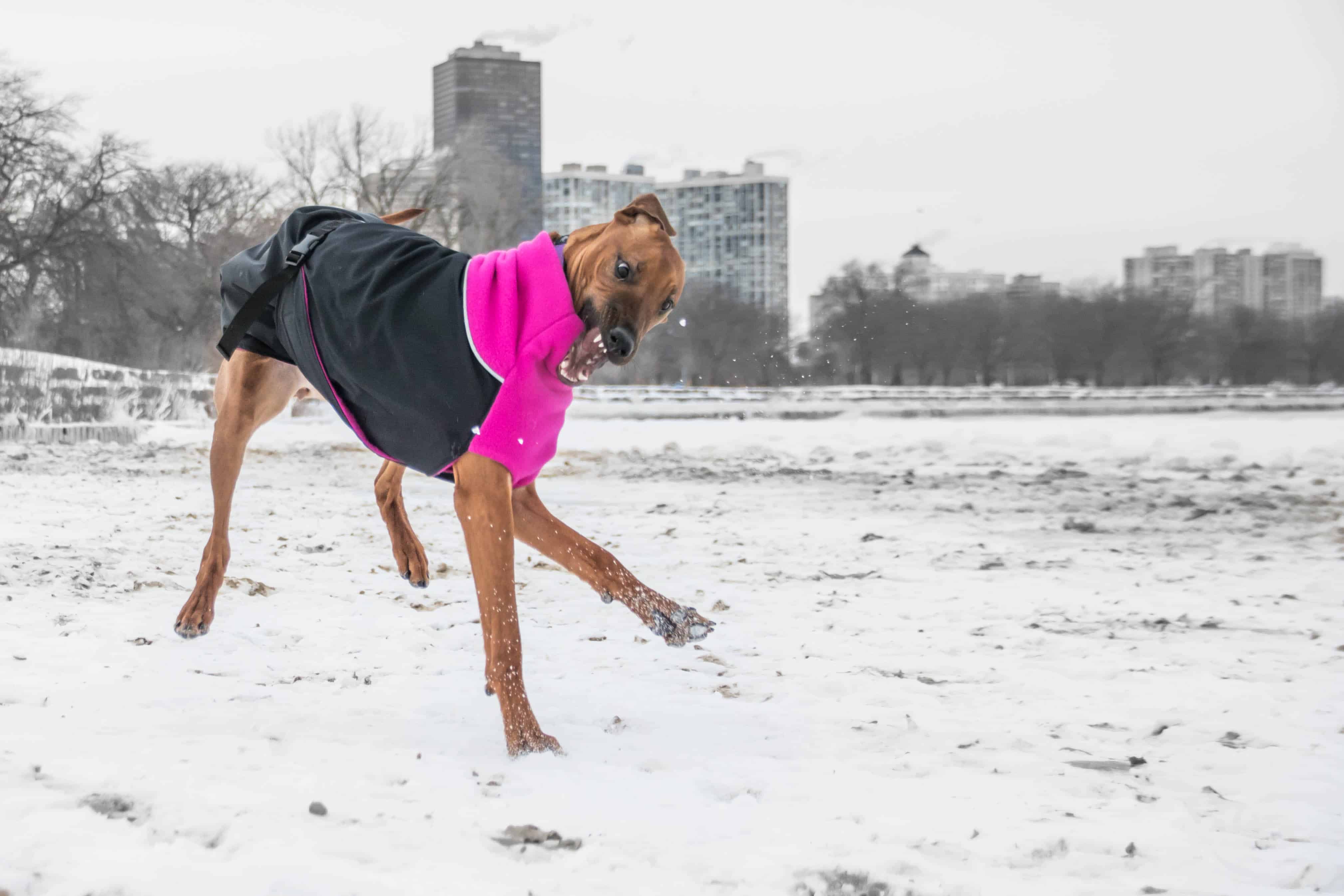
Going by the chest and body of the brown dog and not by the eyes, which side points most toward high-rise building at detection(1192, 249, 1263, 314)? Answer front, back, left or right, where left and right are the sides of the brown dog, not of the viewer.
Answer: left

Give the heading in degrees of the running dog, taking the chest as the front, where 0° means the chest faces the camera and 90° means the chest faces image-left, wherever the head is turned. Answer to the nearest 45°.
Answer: approximately 315°

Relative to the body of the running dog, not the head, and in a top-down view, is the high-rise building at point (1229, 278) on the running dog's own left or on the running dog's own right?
on the running dog's own left

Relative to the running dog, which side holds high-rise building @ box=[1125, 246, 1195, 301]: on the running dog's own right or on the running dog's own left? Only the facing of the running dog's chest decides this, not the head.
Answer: on the running dog's own left

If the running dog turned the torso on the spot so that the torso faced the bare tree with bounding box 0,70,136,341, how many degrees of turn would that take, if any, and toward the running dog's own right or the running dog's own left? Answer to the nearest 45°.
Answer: approximately 135° to the running dog's own left

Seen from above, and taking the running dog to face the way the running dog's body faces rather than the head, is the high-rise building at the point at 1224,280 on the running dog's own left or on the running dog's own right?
on the running dog's own left

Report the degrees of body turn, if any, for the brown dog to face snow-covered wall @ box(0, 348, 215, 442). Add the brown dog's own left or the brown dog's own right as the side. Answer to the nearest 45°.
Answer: approximately 135° to the brown dog's own left
